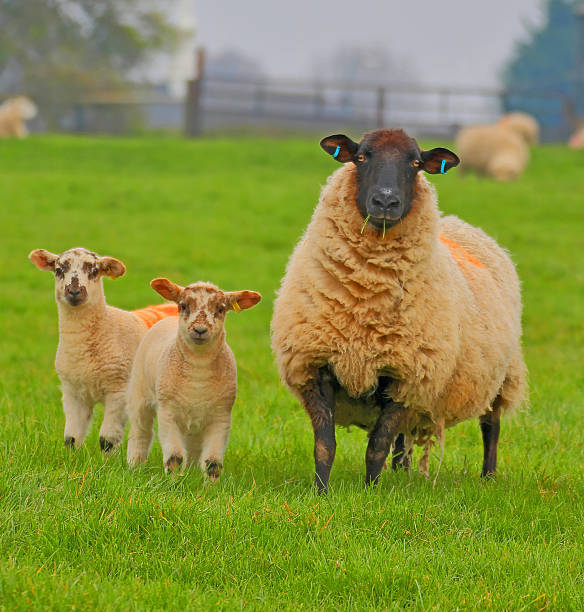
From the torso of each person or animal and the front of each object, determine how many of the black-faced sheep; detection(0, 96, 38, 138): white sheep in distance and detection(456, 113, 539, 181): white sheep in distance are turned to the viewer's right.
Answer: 2

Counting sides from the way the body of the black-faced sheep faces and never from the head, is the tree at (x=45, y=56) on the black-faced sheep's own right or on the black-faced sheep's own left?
on the black-faced sheep's own right

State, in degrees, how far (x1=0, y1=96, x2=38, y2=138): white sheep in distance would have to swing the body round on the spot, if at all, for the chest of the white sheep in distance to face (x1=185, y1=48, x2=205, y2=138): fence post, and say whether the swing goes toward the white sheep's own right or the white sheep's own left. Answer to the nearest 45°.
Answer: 0° — it already faces it

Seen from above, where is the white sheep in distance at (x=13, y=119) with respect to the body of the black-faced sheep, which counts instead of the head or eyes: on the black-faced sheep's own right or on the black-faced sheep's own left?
on the black-faced sheep's own right
